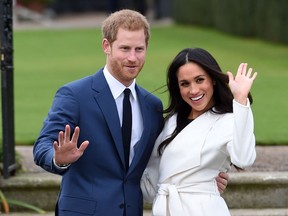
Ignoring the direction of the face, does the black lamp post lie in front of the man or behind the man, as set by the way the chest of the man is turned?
behind

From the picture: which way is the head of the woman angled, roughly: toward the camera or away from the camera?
toward the camera

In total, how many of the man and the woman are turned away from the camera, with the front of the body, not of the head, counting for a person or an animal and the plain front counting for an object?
0

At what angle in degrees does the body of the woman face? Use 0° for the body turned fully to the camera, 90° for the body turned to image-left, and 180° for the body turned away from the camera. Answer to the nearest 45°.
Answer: approximately 45°

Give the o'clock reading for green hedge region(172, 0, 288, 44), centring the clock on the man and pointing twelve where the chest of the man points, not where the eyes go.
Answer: The green hedge is roughly at 8 o'clock from the man.

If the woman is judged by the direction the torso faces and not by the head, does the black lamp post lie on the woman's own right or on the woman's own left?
on the woman's own right

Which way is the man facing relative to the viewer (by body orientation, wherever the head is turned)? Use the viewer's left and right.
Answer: facing the viewer and to the right of the viewer
